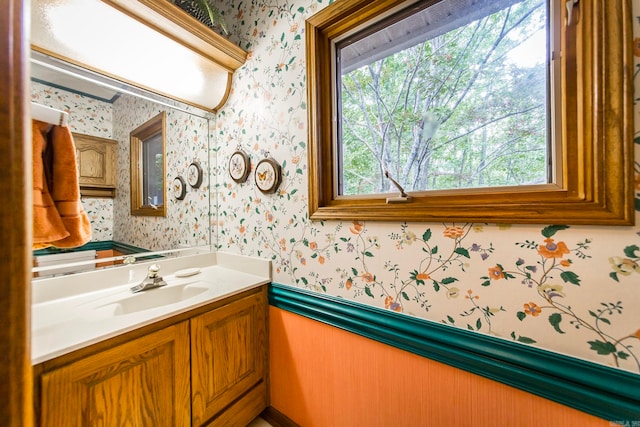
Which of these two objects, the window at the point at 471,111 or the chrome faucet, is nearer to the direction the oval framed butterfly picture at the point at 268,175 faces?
the chrome faucet

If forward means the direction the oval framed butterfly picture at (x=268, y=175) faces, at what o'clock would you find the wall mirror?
The wall mirror is roughly at 2 o'clock from the oval framed butterfly picture.

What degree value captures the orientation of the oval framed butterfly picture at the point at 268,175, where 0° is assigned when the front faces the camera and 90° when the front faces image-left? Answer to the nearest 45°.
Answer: approximately 45°

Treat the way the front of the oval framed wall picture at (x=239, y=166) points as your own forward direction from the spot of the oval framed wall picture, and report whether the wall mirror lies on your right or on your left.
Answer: on your right

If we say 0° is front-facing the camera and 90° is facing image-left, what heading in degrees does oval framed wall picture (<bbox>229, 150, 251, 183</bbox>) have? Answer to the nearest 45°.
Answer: approximately 45°

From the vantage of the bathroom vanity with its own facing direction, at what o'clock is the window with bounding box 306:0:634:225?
The window is roughly at 12 o'clock from the bathroom vanity.

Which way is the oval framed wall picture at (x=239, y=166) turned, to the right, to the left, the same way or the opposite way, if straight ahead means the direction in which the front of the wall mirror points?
to the right

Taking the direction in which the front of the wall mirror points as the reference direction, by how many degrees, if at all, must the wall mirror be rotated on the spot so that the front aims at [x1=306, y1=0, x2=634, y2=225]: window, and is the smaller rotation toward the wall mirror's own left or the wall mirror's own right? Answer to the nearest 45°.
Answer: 0° — it already faces it

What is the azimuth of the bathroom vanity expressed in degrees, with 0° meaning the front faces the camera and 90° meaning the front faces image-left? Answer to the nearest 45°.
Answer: approximately 315°
